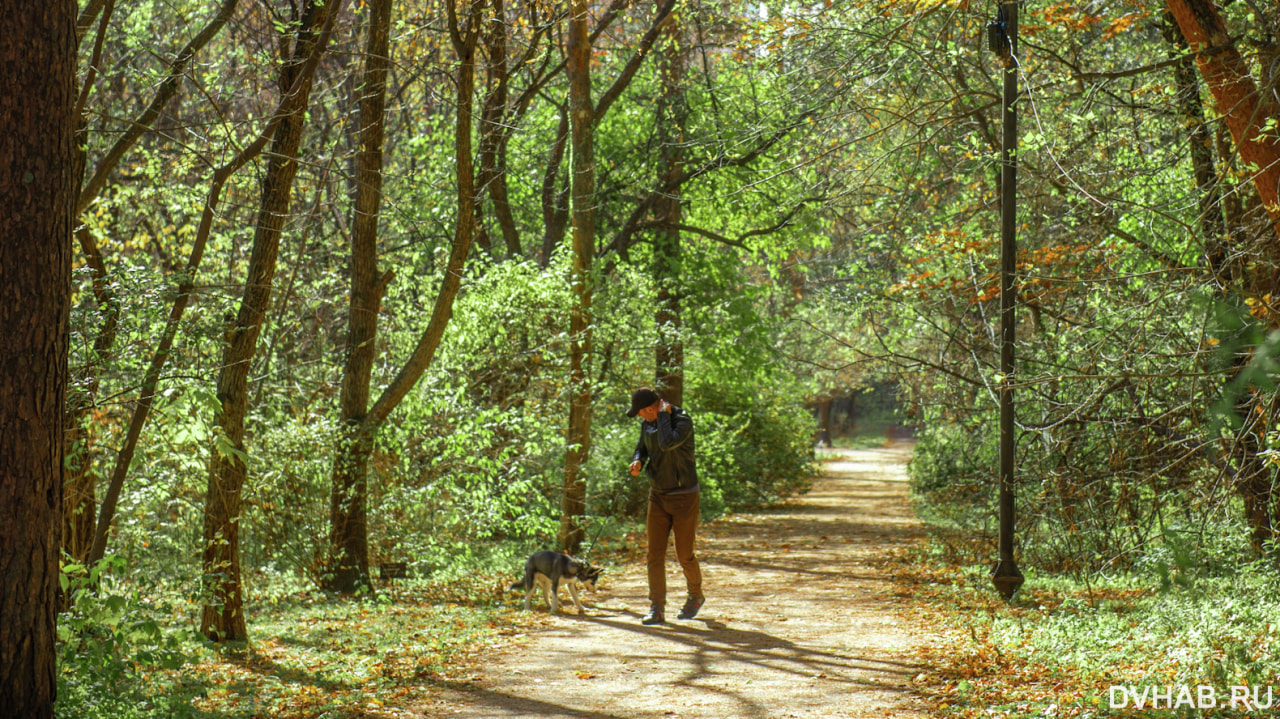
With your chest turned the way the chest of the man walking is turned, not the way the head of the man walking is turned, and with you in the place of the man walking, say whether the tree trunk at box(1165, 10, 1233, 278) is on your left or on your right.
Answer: on your left

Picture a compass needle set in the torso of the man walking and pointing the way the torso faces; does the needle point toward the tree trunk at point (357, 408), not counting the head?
no

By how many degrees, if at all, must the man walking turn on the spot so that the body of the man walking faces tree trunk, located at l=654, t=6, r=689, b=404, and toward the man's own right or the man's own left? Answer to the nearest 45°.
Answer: approximately 135° to the man's own right

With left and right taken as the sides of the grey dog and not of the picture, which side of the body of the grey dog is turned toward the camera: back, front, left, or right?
right

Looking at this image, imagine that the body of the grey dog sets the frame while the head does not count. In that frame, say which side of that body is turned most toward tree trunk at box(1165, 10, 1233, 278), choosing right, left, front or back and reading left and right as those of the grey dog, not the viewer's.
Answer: front

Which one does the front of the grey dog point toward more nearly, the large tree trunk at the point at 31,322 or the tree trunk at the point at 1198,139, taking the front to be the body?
the tree trunk

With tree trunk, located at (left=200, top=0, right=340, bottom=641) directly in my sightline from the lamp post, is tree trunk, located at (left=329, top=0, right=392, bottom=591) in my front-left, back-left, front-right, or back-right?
front-right

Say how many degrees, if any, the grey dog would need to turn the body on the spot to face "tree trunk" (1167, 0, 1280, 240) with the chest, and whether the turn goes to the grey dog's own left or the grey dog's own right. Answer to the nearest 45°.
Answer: approximately 45° to the grey dog's own right

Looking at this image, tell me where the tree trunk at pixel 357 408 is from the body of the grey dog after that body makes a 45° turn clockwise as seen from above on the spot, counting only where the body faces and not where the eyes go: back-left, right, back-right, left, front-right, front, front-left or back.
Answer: back

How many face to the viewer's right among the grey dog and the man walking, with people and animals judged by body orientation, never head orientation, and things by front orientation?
1

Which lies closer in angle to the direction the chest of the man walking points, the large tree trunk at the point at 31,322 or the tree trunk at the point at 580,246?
the large tree trunk

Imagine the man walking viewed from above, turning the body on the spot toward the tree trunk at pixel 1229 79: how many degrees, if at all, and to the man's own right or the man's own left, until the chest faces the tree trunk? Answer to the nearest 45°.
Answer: approximately 90° to the man's own left

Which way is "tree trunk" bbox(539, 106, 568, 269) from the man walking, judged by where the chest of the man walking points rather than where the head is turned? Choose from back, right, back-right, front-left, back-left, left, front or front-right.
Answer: back-right

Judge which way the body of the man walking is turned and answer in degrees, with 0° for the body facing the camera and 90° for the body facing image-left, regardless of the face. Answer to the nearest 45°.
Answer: approximately 45°

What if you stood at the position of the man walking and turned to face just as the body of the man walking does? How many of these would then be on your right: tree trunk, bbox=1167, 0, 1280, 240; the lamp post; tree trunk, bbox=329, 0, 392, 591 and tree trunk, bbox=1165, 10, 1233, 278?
1

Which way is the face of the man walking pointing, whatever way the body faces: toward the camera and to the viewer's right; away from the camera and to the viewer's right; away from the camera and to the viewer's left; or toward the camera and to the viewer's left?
toward the camera and to the viewer's left

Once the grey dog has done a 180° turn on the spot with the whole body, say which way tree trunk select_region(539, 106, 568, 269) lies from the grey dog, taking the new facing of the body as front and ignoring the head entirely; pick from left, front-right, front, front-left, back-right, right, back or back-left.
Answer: right

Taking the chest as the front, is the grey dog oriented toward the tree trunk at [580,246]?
no
